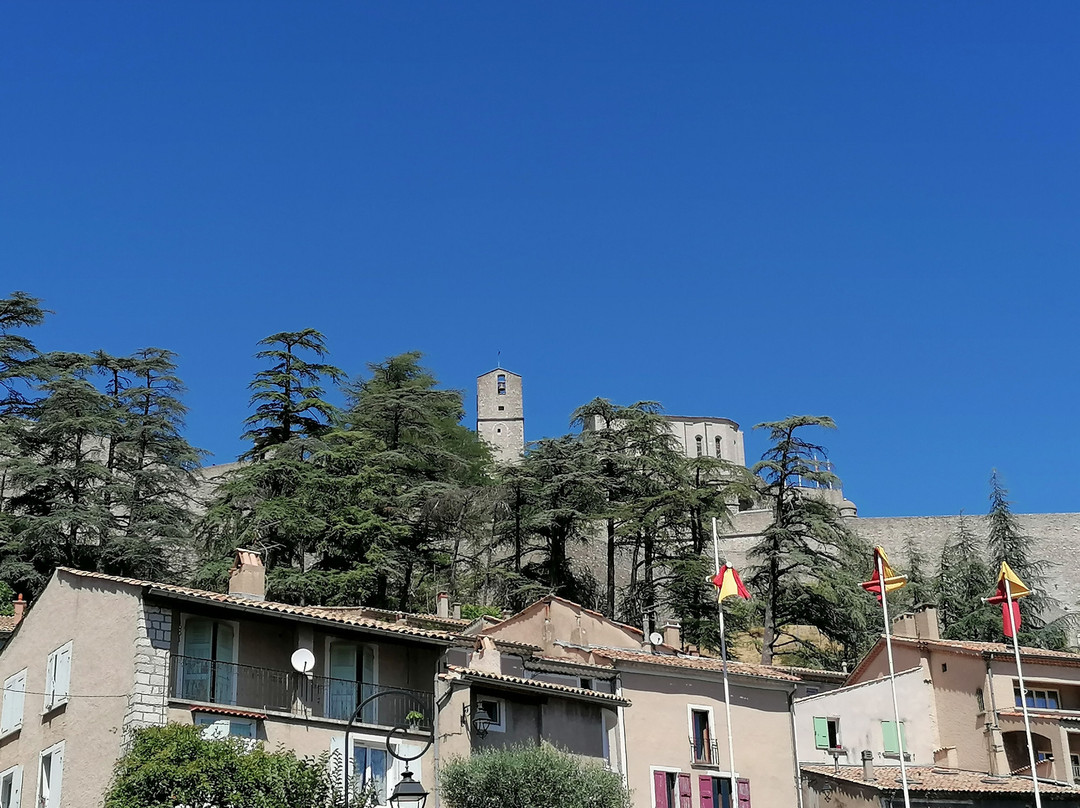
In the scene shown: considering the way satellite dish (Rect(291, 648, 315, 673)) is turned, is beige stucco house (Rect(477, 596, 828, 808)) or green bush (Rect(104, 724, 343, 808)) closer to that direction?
the green bush

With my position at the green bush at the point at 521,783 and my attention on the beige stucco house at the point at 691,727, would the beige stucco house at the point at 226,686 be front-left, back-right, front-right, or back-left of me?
back-left

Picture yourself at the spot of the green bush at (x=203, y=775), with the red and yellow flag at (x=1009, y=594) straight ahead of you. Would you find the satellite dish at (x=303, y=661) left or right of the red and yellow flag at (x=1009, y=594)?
left

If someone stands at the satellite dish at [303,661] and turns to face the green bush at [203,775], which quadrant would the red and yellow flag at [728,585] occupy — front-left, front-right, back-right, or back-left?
back-left

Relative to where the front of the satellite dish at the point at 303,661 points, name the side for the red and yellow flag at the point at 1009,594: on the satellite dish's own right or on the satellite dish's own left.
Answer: on the satellite dish's own left

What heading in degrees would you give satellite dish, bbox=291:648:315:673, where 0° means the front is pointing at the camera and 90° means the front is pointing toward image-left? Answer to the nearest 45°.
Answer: approximately 0°

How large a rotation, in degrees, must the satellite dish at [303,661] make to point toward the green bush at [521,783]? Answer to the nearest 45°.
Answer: approximately 90° to its left

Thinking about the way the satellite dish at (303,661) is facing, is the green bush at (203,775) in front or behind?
in front

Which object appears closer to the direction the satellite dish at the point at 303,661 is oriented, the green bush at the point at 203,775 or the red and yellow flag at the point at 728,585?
the green bush
